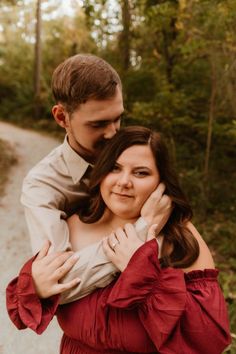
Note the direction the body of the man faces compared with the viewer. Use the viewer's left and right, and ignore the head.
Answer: facing the viewer and to the right of the viewer

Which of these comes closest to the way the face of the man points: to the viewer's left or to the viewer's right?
to the viewer's right
